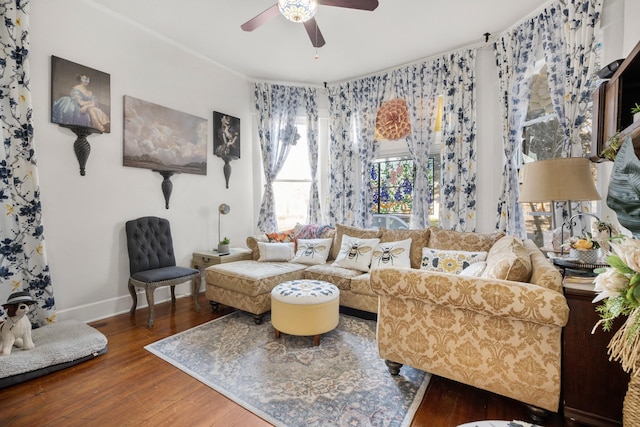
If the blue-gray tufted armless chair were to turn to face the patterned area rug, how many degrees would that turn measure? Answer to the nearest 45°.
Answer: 0° — it already faces it

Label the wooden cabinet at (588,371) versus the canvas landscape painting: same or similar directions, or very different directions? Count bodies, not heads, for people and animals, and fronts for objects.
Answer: very different directions

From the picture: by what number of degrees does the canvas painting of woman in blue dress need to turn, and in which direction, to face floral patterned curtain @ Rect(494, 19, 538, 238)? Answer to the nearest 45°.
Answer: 0° — it already faces it

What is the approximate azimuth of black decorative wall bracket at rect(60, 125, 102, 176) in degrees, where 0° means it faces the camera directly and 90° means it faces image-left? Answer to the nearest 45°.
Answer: approximately 315°

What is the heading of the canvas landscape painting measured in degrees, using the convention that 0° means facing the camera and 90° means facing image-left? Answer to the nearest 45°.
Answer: approximately 315°
